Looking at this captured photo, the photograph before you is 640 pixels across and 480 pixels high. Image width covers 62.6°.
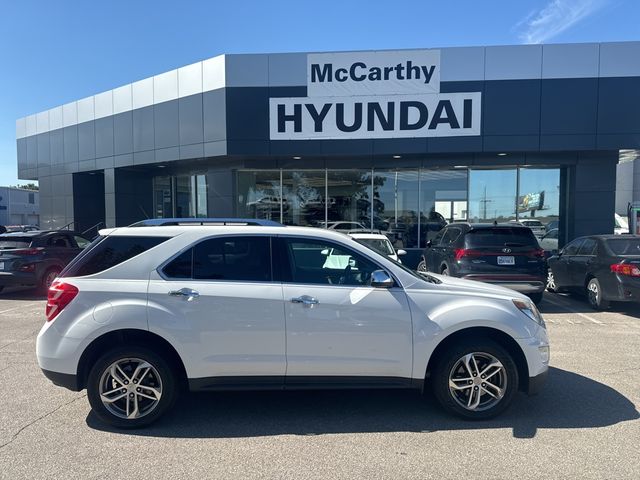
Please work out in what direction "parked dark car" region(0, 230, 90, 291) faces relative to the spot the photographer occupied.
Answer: facing away from the viewer and to the right of the viewer

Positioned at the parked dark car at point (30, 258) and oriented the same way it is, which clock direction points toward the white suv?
The white suv is roughly at 4 o'clock from the parked dark car.

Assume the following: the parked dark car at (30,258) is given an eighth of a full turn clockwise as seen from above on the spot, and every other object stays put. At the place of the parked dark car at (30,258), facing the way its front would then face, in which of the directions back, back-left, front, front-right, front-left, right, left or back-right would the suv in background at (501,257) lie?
front-right

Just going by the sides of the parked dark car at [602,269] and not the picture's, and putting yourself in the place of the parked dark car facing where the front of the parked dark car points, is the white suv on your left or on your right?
on your left

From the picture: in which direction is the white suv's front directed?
to the viewer's right

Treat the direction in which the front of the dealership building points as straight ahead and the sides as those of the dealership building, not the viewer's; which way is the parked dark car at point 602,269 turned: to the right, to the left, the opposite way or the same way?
the opposite way

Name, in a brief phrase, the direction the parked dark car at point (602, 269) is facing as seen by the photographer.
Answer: facing away from the viewer and to the left of the viewer

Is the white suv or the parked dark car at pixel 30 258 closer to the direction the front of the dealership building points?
the white suv

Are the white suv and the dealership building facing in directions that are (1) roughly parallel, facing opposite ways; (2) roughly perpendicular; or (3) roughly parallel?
roughly perpendicular

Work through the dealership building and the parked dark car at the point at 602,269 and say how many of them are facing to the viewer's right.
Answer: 0

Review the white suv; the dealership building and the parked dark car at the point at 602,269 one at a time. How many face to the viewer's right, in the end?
1

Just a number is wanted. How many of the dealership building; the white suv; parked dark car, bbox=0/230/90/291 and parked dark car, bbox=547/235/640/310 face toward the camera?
1

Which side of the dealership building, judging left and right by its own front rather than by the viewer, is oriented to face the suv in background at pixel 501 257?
front

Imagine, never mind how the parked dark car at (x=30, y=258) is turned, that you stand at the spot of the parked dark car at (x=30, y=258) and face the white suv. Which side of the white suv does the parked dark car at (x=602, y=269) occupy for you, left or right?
left

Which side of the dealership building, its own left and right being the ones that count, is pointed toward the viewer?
front

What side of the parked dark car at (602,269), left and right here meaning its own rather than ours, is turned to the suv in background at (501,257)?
left
